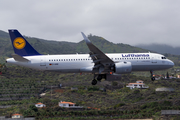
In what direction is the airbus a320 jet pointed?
to the viewer's right
